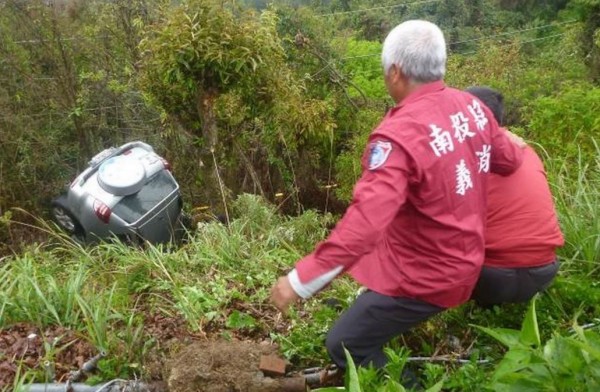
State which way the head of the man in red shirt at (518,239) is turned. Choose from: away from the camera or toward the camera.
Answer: away from the camera

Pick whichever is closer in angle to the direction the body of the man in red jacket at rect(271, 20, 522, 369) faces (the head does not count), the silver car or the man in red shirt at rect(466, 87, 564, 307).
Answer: the silver car

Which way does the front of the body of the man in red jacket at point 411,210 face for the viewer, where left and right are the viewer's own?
facing away from the viewer and to the left of the viewer

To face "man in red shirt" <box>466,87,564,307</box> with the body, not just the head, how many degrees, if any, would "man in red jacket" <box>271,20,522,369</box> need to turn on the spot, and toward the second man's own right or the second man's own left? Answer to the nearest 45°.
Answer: approximately 90° to the second man's own right

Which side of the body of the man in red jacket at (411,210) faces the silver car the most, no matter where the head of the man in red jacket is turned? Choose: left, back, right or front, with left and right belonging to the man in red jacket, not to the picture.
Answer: front

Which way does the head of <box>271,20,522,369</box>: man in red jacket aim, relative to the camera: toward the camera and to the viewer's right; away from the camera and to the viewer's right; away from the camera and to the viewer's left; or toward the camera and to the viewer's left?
away from the camera and to the viewer's left
